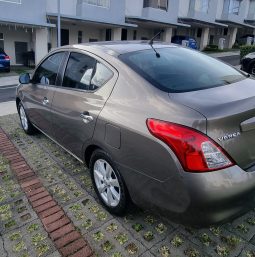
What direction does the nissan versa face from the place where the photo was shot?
facing away from the viewer and to the left of the viewer
